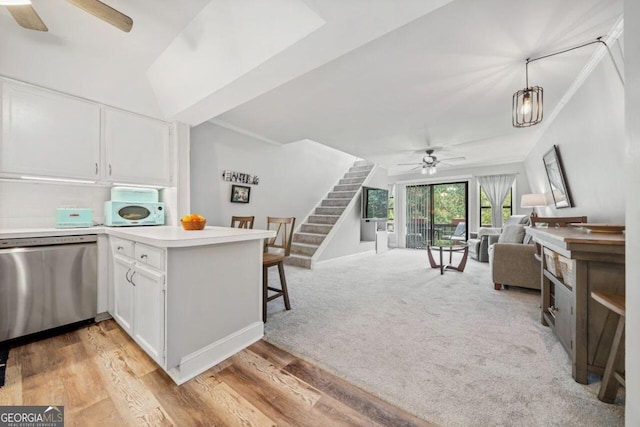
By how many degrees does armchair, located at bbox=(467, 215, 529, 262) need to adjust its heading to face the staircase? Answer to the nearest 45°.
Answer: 0° — it already faces it

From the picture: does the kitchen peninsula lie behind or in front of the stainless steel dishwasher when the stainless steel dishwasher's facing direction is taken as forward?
in front

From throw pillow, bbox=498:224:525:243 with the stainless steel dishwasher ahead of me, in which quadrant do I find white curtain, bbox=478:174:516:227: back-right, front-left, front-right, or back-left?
back-right

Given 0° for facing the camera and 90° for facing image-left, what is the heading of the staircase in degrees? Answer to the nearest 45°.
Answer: approximately 45°

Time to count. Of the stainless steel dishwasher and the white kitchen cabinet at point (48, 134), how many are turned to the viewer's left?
0

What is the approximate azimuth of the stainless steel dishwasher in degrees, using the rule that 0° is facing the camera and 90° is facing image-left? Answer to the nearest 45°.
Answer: approximately 315°

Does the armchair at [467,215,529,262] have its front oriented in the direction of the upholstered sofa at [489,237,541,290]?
no

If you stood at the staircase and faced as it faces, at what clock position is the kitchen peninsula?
The kitchen peninsula is roughly at 11 o'clock from the staircase.

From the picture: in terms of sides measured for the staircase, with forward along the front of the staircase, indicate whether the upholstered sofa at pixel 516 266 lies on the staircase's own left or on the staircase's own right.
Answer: on the staircase's own left

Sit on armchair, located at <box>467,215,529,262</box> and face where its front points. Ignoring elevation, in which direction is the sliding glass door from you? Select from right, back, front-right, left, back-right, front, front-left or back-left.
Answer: right

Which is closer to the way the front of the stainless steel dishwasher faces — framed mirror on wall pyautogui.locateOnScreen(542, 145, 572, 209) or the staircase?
the framed mirror on wall

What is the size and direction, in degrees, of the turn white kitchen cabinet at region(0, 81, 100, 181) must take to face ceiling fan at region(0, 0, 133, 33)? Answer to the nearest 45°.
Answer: approximately 45° to its right

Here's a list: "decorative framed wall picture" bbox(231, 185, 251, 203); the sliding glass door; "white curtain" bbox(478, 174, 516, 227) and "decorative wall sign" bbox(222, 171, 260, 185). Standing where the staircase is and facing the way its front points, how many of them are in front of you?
2

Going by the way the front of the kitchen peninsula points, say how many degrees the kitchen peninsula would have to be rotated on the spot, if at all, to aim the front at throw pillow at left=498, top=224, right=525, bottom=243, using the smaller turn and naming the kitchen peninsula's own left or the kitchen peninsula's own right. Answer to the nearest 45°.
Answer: approximately 135° to the kitchen peninsula's own left
